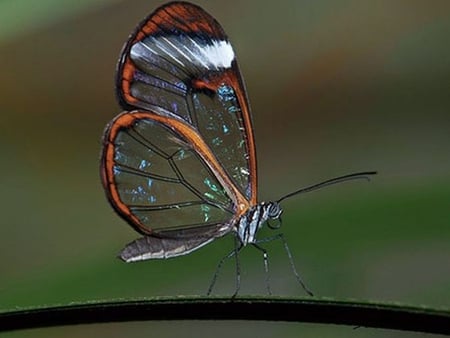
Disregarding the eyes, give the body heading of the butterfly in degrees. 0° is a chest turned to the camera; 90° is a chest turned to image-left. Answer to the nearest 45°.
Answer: approximately 270°
